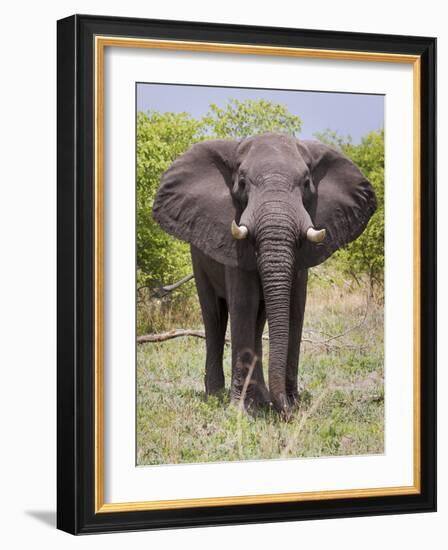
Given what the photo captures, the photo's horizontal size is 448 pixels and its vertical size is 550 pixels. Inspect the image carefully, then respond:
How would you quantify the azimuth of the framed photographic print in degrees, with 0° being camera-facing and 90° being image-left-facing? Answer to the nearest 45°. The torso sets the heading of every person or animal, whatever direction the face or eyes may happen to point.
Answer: approximately 315°
